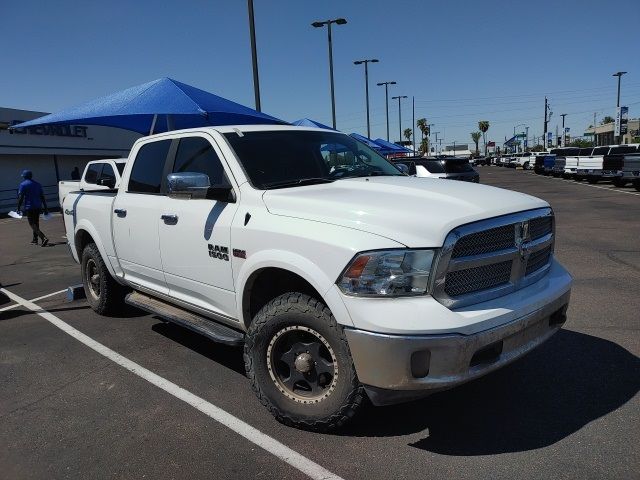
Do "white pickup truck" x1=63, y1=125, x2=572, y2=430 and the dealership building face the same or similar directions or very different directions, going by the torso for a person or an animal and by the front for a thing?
same or similar directions

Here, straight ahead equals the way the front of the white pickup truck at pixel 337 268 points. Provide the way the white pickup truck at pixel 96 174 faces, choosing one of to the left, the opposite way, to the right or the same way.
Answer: the same way

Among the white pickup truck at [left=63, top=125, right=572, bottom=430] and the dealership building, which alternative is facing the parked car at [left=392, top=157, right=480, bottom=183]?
the dealership building

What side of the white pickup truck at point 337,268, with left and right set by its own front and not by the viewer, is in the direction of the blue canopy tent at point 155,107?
back

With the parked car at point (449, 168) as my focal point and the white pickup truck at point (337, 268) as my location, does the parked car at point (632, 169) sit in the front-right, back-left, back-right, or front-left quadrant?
front-right

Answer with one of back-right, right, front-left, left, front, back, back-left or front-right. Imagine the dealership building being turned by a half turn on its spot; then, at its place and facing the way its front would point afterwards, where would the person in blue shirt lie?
back-left

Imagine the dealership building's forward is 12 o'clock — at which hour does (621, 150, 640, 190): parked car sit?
The parked car is roughly at 12 o'clock from the dealership building.

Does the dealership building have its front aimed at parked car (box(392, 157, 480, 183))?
yes

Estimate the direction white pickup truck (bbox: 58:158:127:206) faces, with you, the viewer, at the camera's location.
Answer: facing the viewer and to the right of the viewer

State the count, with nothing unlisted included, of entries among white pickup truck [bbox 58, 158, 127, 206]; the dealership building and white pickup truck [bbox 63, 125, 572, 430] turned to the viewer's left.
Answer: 0

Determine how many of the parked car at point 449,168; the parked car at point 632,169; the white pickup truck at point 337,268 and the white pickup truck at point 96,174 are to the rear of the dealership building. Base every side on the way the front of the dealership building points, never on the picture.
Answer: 0

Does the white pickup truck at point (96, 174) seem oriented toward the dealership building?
no

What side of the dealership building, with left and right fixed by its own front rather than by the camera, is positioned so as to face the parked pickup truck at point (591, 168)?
front

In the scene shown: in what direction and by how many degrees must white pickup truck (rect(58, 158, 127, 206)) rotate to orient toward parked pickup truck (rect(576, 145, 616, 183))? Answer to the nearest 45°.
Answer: approximately 45° to its left

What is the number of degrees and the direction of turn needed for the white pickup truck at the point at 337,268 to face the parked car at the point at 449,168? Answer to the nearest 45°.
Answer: approximately 135° to its left

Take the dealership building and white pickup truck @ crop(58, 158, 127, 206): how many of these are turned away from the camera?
0

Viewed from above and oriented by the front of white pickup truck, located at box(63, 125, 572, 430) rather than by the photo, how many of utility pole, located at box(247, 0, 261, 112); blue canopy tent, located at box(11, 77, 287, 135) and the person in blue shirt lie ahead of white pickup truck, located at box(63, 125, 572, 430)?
0
